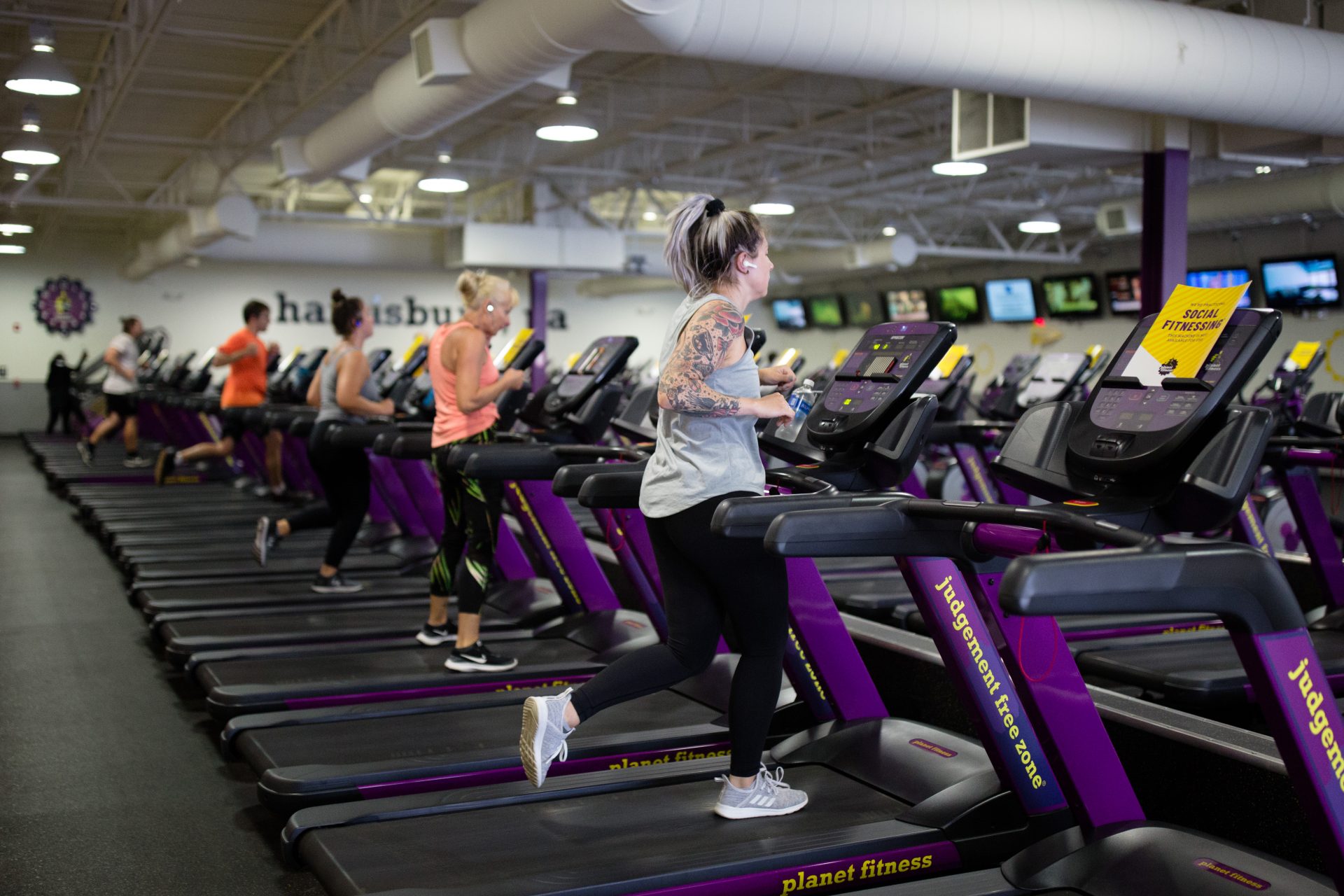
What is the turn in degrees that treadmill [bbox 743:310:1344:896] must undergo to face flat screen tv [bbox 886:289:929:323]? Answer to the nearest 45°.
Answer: approximately 45° to its left

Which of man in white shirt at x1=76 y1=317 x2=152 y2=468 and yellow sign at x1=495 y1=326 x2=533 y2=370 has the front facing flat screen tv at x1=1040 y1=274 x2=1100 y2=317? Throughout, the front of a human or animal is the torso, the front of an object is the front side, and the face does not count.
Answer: the man in white shirt

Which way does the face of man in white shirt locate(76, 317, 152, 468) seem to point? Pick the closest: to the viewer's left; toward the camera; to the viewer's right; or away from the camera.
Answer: to the viewer's right

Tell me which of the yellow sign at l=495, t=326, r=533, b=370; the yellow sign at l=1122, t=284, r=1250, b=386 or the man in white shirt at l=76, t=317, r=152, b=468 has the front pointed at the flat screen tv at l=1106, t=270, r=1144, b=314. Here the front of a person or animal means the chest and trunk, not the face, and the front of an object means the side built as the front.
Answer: the man in white shirt

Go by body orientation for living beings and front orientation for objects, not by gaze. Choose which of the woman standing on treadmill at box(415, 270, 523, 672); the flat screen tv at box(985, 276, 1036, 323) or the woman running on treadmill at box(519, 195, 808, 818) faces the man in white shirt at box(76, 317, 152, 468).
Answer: the flat screen tv

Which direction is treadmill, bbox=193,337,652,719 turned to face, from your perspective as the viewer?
facing to the right of the viewer

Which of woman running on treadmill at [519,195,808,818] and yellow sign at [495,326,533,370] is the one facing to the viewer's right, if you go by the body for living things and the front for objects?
the woman running on treadmill

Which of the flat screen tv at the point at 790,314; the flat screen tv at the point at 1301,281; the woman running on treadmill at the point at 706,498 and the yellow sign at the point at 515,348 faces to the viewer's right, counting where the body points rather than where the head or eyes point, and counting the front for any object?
the woman running on treadmill

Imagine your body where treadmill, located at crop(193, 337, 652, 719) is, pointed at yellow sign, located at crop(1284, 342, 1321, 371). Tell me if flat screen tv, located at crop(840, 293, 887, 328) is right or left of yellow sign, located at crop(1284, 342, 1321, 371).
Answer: left

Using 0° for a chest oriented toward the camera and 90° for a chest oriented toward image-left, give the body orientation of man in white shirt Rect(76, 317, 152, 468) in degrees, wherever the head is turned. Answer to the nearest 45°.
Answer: approximately 270°

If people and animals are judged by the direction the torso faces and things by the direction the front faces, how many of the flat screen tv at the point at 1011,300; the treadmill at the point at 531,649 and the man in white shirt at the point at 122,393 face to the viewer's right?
2

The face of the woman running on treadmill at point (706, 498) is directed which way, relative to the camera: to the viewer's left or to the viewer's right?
to the viewer's right

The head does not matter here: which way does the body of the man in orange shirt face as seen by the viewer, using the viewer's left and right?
facing to the right of the viewer

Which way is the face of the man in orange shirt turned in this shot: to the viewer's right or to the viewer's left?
to the viewer's right

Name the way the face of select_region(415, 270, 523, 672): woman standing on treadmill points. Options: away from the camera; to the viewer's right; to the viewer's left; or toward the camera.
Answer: to the viewer's right
